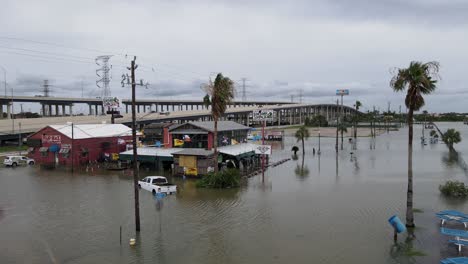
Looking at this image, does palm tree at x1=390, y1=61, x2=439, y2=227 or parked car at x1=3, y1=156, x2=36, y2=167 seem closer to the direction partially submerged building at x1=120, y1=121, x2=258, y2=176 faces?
the palm tree

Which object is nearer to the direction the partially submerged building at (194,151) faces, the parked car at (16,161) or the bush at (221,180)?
the bush

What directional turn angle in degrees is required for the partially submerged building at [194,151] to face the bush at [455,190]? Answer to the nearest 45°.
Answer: approximately 45° to its left

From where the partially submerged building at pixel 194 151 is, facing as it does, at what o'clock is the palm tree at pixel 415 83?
The palm tree is roughly at 11 o'clock from the partially submerged building.

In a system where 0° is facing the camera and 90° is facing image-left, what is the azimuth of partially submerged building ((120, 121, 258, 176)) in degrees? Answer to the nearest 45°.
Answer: approximately 0°

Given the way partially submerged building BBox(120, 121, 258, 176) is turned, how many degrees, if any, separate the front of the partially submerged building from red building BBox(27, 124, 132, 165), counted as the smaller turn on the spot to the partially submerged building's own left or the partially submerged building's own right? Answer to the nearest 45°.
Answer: approximately 135° to the partially submerged building's own right

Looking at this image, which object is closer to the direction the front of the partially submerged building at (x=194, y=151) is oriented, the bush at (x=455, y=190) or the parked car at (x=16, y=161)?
the bush

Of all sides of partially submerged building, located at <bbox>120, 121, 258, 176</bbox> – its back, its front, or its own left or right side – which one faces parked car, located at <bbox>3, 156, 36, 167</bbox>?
right
